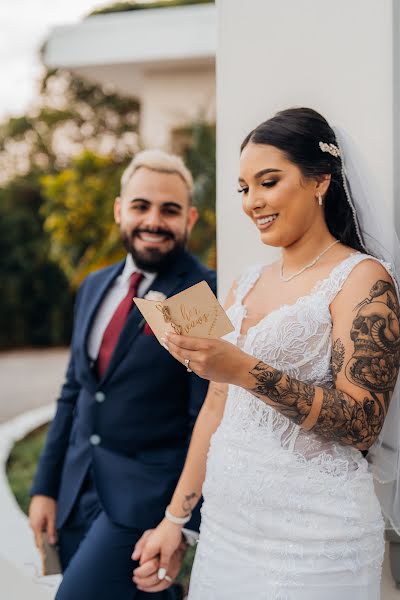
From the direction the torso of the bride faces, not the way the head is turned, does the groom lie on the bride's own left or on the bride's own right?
on the bride's own right

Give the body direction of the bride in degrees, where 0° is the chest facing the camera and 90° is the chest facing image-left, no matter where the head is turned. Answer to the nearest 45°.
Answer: approximately 45°

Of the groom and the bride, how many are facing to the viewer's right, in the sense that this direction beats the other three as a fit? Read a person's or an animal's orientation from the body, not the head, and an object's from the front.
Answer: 0

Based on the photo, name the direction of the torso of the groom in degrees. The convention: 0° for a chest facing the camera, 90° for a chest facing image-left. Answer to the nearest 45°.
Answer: approximately 45°

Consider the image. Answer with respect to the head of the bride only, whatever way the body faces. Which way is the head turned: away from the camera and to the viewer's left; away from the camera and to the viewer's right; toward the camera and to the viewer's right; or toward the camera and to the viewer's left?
toward the camera and to the viewer's left
